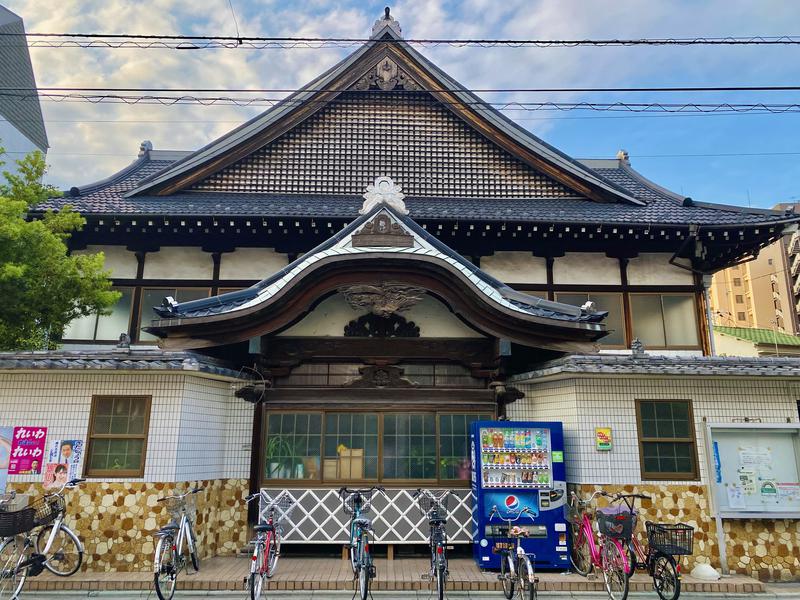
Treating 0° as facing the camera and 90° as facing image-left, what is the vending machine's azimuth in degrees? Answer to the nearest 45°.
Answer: approximately 0°

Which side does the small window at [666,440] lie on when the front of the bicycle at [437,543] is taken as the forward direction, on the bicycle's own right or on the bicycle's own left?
on the bicycle's own right

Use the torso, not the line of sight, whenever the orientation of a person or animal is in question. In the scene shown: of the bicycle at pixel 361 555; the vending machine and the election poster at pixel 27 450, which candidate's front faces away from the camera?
the bicycle

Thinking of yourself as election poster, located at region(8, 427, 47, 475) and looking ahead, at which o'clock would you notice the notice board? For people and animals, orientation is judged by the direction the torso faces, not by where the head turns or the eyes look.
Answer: The notice board is roughly at 10 o'clock from the election poster.

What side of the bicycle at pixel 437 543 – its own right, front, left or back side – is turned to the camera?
back

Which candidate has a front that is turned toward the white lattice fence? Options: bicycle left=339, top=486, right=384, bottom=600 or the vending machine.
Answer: the bicycle

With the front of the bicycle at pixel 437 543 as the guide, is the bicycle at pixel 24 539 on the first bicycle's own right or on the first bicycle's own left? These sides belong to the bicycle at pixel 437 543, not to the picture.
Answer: on the first bicycle's own left

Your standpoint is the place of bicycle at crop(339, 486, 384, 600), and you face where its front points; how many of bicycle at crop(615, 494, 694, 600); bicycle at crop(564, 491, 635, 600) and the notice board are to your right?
3

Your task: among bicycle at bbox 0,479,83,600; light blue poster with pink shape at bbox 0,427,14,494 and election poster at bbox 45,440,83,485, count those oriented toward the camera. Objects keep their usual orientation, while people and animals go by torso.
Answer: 2

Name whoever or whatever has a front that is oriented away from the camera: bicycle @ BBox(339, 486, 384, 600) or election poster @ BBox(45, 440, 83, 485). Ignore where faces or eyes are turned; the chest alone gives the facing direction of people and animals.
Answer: the bicycle

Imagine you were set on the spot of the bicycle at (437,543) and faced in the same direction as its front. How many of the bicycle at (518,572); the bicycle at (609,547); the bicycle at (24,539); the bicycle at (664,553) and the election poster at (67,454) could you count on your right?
3

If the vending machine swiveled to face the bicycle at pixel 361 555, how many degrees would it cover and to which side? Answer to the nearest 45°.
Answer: approximately 45° to its right

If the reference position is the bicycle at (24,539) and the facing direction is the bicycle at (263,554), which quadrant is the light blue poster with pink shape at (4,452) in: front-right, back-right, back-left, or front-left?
back-left
